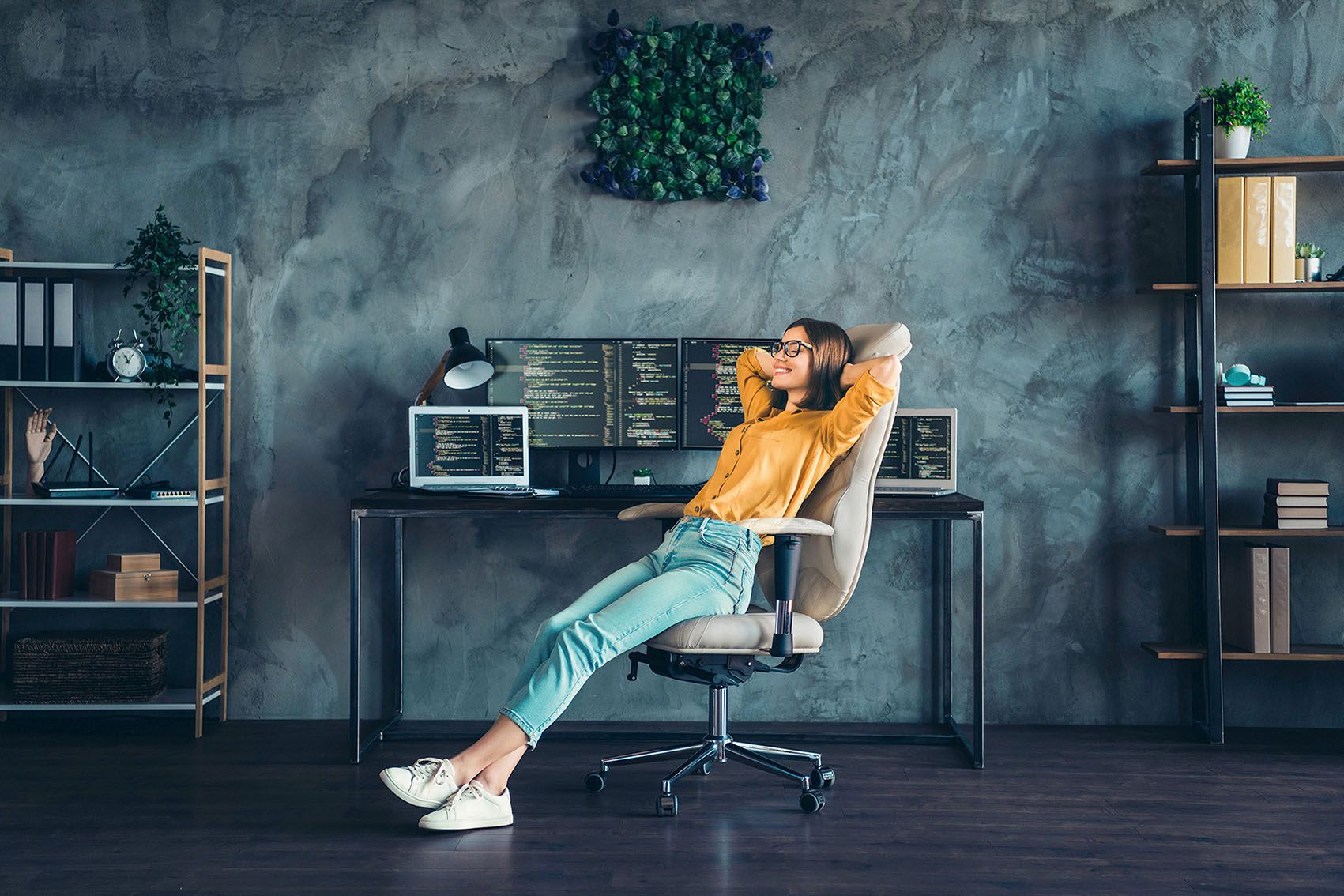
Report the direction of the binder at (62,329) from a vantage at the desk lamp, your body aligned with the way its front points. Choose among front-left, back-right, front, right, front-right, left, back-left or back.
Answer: back-right

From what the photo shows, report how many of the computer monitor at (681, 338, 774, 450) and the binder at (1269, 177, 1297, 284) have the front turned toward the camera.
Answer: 2

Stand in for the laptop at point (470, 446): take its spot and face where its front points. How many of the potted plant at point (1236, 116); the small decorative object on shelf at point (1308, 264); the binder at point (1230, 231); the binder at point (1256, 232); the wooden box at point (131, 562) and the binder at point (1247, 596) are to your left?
5

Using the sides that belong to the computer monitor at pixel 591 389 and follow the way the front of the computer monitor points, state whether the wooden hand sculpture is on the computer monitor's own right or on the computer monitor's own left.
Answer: on the computer monitor's own right

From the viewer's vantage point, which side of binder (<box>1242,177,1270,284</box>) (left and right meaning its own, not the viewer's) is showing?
front

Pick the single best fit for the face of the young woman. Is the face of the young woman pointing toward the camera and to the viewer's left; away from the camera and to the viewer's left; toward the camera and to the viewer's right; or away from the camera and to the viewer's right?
toward the camera and to the viewer's left

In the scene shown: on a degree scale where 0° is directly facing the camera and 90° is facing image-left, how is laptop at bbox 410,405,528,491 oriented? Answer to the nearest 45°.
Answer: approximately 0°

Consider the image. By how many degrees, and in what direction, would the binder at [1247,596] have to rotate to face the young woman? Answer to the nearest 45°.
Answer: approximately 45° to its right

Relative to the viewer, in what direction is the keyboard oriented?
toward the camera

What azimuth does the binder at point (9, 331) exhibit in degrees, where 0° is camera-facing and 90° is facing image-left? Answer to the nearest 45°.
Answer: approximately 0°

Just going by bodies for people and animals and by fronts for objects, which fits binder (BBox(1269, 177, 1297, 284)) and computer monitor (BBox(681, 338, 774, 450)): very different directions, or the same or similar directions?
same or similar directions

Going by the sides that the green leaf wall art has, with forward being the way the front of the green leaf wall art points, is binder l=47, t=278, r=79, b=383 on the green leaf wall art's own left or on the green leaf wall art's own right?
on the green leaf wall art's own right

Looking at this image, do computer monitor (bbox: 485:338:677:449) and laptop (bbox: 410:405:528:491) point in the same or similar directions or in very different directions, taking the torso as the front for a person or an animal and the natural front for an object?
same or similar directions
